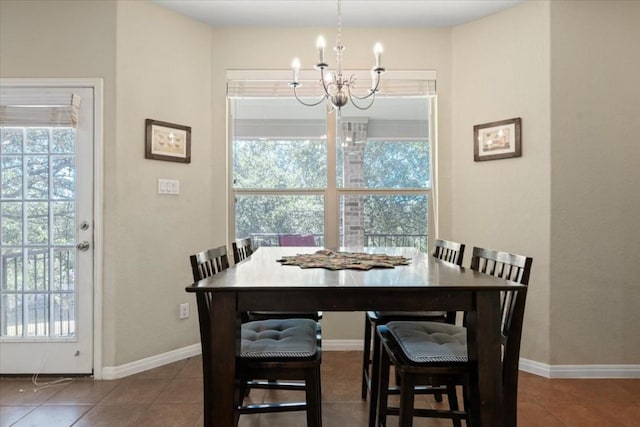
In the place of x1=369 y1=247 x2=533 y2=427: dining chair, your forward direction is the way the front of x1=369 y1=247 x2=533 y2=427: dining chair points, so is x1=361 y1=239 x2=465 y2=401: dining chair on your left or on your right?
on your right

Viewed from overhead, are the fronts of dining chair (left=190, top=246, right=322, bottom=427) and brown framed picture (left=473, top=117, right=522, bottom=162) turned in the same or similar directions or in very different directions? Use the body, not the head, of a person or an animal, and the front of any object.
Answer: very different directions

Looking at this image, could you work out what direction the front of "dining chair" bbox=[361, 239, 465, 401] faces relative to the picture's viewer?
facing to the left of the viewer

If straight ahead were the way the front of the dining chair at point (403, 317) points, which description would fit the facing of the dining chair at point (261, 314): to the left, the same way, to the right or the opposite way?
the opposite way

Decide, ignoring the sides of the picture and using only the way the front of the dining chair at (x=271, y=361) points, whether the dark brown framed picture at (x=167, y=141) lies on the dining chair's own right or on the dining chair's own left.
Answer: on the dining chair's own left

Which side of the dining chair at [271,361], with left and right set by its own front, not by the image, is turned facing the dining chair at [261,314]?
left

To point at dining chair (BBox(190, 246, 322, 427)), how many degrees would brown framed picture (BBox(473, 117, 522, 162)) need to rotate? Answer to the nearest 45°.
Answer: approximately 45° to its left

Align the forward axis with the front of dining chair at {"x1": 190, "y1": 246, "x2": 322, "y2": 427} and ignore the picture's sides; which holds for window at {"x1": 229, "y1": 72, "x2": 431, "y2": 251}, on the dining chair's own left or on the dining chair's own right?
on the dining chair's own left

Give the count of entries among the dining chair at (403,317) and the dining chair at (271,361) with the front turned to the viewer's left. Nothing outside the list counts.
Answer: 1

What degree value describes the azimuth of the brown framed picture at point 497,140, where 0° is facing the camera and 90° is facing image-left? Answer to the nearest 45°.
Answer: approximately 45°

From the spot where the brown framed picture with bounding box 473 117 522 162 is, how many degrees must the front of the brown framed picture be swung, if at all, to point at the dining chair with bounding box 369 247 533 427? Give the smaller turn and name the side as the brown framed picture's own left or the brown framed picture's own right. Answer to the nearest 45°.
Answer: approximately 45° to the brown framed picture's own left
